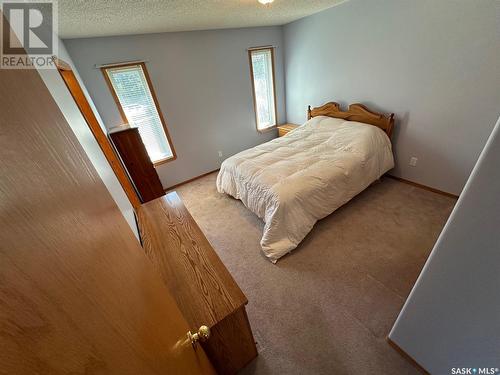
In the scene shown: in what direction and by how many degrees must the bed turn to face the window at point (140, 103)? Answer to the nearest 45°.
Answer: approximately 45° to its right

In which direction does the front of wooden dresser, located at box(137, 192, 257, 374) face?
to the viewer's right

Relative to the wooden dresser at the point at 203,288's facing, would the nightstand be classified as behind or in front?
in front

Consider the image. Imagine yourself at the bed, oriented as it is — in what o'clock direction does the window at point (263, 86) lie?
The window is roughly at 4 o'clock from the bed.

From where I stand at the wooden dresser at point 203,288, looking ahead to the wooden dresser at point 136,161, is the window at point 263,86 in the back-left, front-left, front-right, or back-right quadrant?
front-right

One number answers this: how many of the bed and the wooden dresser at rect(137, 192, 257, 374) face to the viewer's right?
1

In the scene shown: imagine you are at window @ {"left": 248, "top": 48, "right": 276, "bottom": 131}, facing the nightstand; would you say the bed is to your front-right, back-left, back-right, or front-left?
front-right

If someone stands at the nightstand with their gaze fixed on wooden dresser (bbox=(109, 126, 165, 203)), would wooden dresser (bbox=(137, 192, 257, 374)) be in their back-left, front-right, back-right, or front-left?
front-left

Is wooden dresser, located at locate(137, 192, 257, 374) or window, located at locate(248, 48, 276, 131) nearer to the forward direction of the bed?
the wooden dresser

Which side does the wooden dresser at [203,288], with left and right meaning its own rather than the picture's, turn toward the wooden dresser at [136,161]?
left

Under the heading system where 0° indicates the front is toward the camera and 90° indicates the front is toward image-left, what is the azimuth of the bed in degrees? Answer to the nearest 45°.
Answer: approximately 45°

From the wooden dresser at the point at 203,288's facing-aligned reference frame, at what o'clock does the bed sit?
The bed is roughly at 11 o'clock from the wooden dresser.

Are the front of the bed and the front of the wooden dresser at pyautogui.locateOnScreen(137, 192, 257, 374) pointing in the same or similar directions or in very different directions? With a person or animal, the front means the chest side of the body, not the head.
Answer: very different directions

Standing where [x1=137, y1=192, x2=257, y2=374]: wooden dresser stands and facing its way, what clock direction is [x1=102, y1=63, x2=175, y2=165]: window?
The window is roughly at 9 o'clock from the wooden dresser.
